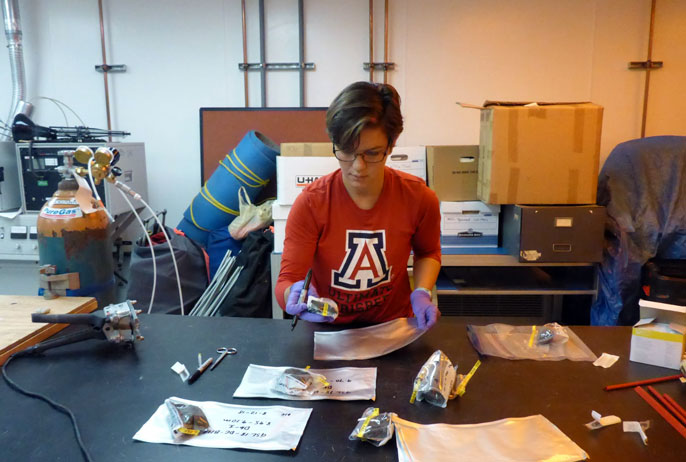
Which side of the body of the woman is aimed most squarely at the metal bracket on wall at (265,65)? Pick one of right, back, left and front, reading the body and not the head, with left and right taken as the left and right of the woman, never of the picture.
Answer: back

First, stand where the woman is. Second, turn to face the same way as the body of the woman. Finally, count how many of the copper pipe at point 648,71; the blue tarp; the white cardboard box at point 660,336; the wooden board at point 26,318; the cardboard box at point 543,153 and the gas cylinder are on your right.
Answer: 2

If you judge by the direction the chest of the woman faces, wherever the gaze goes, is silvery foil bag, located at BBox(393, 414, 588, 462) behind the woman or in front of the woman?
in front

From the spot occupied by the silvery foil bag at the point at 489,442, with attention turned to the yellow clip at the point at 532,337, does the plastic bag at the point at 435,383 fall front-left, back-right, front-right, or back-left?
front-left

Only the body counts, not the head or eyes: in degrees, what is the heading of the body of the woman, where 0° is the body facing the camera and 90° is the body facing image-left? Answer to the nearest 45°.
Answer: approximately 0°

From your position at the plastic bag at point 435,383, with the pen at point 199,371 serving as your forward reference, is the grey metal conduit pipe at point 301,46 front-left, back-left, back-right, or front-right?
front-right

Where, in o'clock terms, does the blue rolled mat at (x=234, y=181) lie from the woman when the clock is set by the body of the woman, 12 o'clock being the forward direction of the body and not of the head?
The blue rolled mat is roughly at 5 o'clock from the woman.

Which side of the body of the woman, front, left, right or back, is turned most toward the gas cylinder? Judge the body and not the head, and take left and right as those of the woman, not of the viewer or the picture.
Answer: right

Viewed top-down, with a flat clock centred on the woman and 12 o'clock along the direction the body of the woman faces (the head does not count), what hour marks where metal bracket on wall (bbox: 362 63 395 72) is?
The metal bracket on wall is roughly at 6 o'clock from the woman.

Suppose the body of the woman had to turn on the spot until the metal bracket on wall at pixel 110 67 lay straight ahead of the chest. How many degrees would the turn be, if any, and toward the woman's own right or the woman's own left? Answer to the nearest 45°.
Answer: approximately 135° to the woman's own right

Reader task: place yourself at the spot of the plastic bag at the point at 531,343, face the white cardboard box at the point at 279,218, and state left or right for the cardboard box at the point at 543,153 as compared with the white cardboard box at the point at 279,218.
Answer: right

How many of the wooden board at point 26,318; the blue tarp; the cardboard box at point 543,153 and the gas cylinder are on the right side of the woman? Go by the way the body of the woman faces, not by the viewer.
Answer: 2
